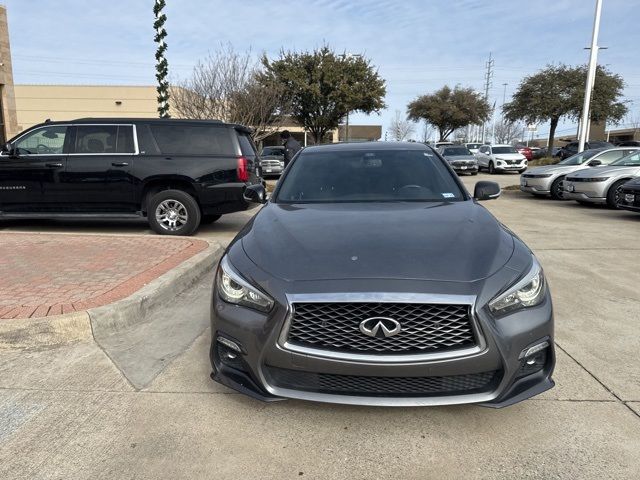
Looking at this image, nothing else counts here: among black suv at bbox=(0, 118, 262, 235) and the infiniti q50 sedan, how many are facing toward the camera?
1

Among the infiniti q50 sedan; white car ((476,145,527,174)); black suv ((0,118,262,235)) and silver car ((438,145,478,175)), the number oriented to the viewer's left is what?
1

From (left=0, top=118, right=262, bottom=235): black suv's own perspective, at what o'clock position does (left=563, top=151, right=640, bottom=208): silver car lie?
The silver car is roughly at 6 o'clock from the black suv.

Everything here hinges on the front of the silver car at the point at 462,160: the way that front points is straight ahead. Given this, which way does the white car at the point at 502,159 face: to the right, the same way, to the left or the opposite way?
the same way

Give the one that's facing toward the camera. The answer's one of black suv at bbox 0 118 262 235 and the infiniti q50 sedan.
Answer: the infiniti q50 sedan

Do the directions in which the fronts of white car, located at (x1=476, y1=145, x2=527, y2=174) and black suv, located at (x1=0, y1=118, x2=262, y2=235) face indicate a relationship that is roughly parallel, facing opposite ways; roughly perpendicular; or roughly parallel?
roughly perpendicular

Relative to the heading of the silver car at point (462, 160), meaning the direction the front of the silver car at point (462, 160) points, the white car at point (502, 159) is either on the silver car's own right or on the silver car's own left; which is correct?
on the silver car's own left

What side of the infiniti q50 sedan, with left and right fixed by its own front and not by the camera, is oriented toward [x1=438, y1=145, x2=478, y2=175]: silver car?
back

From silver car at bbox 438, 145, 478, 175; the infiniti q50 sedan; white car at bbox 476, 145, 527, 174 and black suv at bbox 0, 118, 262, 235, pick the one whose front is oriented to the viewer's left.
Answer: the black suv

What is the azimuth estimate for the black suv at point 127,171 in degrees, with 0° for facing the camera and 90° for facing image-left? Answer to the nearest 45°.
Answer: approximately 90°

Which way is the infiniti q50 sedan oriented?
toward the camera

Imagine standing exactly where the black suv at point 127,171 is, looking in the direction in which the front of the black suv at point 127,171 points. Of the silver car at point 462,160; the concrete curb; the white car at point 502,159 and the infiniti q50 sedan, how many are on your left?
2

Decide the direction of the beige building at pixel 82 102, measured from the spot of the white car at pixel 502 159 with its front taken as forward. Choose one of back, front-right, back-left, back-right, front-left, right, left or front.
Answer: back-right

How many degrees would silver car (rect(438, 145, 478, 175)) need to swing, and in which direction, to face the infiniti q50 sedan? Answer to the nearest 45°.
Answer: approximately 45° to its right

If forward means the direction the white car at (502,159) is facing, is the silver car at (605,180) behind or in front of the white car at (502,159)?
in front
